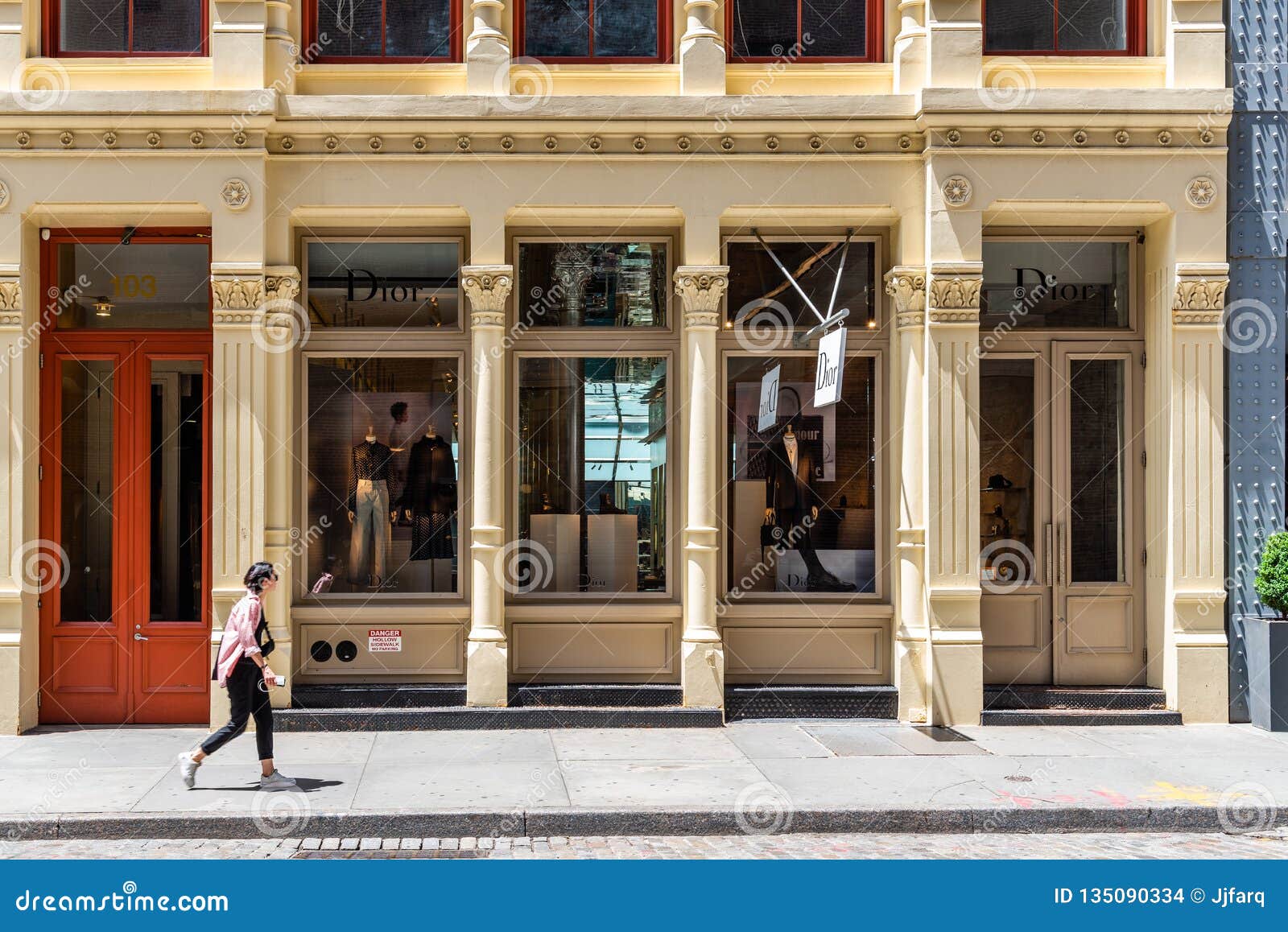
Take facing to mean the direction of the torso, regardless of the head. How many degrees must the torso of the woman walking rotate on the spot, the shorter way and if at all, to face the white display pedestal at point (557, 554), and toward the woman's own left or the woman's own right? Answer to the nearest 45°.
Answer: approximately 45° to the woman's own left

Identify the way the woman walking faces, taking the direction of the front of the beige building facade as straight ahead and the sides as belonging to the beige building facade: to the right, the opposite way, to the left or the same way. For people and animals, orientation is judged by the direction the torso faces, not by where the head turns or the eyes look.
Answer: to the left

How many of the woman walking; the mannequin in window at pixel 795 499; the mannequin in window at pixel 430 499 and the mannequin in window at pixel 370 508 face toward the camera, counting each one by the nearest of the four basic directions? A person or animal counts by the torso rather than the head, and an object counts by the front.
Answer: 3

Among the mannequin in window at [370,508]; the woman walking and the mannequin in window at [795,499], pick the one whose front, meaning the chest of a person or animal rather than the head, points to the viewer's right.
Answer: the woman walking

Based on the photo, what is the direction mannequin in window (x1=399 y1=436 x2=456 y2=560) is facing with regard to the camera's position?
facing the viewer

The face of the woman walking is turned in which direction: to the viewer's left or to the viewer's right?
to the viewer's right

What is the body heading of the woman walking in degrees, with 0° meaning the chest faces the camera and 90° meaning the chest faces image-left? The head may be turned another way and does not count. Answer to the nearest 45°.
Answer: approximately 270°

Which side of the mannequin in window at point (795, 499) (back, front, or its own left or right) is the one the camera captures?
front

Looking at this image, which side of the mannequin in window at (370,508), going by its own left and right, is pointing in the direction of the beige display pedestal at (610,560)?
left

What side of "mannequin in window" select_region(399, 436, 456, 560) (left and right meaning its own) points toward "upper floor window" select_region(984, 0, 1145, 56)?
left
